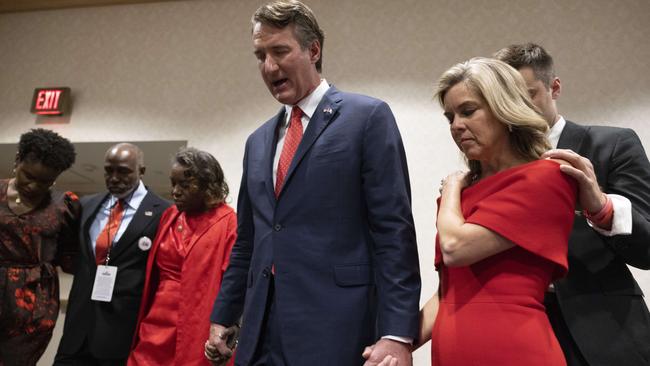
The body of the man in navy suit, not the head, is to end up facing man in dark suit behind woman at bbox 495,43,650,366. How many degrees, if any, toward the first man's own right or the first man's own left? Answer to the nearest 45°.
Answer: approximately 135° to the first man's own left

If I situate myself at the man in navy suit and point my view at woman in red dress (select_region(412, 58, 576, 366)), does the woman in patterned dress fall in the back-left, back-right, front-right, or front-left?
back-left

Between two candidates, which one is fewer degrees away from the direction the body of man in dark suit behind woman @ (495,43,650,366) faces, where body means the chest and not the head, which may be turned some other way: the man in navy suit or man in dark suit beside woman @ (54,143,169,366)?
the man in navy suit

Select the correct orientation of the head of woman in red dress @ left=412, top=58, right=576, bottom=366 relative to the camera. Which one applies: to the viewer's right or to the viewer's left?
to the viewer's left

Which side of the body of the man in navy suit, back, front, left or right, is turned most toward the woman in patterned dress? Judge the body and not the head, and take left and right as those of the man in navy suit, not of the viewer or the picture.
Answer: right

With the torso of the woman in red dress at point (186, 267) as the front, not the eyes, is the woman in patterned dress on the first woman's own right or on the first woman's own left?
on the first woman's own right

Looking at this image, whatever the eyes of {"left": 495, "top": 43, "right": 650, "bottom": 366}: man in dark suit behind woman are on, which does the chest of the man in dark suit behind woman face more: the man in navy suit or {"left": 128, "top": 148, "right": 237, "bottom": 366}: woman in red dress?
the man in navy suit

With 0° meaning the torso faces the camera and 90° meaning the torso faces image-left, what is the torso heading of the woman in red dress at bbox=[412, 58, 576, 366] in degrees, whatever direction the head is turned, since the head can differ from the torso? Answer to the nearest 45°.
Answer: approximately 45°

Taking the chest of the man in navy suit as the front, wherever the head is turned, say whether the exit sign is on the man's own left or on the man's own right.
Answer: on the man's own right
